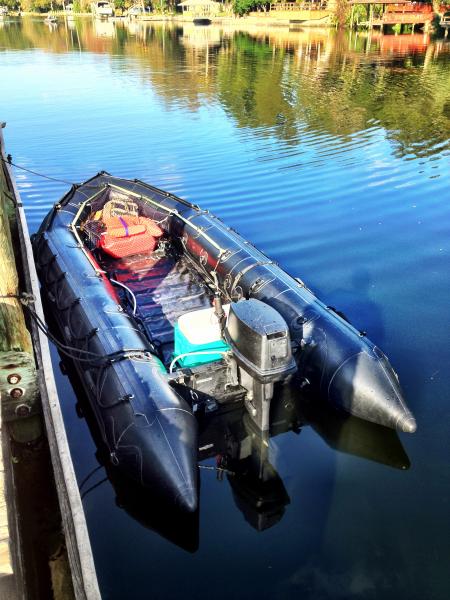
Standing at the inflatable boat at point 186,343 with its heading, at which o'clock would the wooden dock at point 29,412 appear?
The wooden dock is roughly at 9 o'clock from the inflatable boat.

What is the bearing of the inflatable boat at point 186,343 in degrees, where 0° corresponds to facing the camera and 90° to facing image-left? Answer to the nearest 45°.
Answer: approximately 135°
